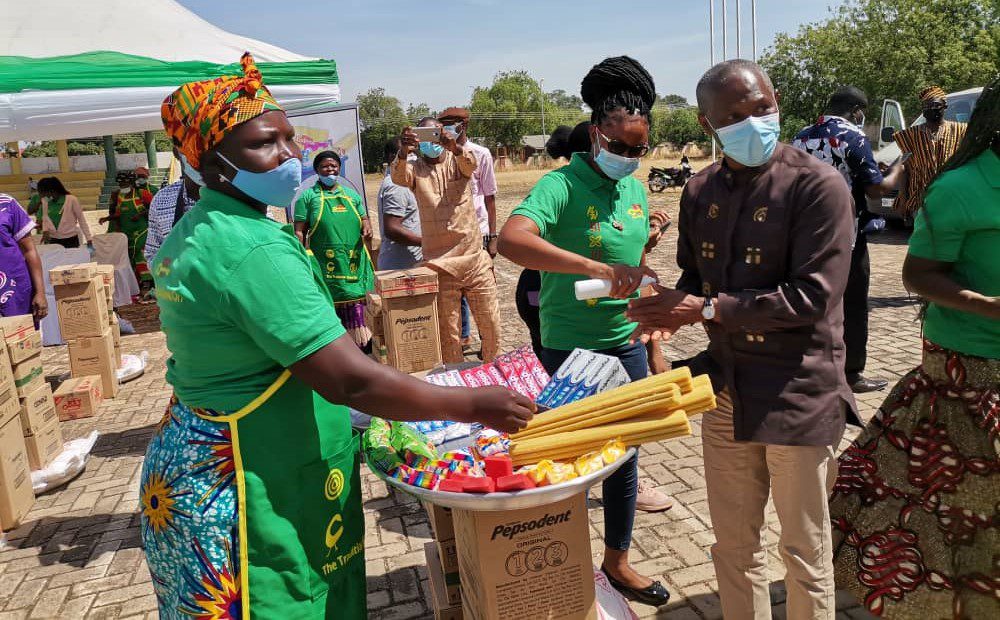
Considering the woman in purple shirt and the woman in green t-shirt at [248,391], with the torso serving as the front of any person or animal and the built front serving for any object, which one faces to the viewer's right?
the woman in green t-shirt

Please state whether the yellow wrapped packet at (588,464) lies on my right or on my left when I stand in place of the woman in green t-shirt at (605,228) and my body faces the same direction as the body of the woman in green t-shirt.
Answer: on my right

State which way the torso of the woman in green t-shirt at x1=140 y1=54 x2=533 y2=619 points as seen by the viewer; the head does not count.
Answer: to the viewer's right

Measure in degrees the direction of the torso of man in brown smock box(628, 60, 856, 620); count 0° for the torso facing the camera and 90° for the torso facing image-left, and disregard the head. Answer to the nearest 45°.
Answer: approximately 45°

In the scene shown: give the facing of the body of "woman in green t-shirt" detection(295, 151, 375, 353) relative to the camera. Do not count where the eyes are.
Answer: toward the camera

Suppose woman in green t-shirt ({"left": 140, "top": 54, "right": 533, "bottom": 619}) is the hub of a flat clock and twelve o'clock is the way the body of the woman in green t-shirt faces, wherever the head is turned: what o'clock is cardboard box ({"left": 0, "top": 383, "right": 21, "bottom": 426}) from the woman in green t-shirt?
The cardboard box is roughly at 8 o'clock from the woman in green t-shirt.

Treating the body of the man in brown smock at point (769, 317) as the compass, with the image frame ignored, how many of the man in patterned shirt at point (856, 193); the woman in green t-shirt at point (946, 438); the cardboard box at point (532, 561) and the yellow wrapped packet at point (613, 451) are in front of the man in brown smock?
2

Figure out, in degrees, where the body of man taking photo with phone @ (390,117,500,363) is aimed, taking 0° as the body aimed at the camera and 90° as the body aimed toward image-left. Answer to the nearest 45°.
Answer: approximately 0°

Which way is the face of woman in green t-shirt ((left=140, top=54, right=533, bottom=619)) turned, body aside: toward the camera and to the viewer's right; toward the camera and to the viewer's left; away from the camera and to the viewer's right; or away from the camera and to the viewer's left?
toward the camera and to the viewer's right

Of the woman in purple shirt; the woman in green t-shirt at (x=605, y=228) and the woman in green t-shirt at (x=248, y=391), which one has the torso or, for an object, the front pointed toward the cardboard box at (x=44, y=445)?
the woman in purple shirt

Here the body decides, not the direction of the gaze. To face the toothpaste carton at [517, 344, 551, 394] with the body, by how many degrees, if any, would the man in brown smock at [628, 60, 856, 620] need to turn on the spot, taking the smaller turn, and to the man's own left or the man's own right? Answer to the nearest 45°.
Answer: approximately 45° to the man's own right

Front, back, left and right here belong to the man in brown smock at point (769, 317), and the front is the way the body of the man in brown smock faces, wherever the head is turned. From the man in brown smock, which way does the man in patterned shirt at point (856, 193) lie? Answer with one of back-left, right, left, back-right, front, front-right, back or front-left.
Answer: back-right
